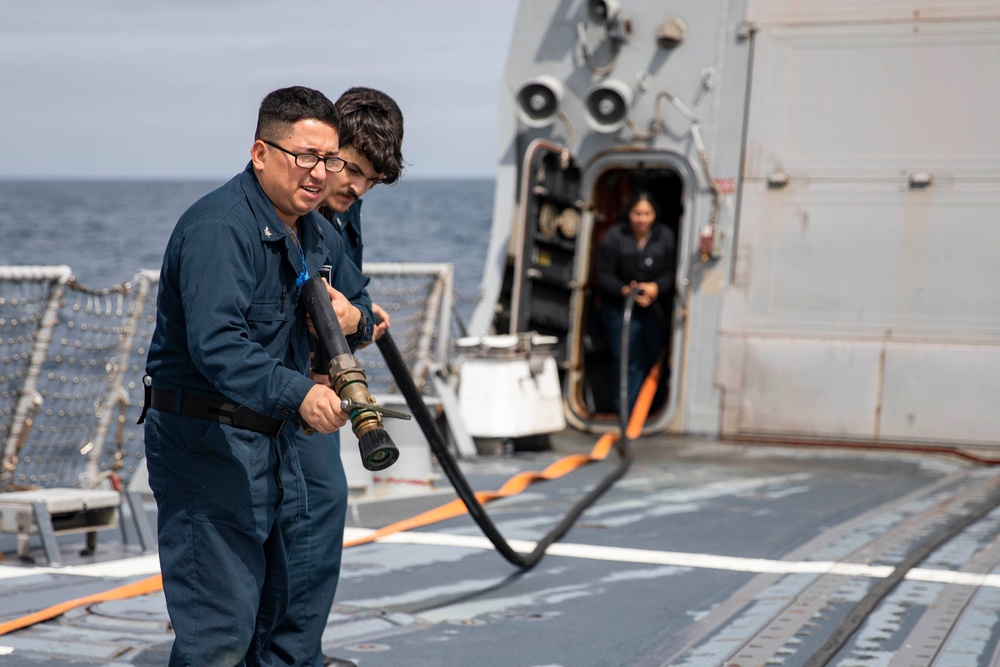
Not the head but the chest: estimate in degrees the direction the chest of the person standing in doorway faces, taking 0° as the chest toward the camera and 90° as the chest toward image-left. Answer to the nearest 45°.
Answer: approximately 0°

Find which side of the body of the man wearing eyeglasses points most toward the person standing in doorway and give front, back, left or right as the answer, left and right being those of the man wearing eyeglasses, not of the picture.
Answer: left

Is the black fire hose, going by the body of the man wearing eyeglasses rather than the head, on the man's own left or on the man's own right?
on the man's own left

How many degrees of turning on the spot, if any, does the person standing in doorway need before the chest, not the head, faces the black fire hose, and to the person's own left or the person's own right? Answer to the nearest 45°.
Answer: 0° — they already face it

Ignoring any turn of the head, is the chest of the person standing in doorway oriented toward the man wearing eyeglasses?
yes

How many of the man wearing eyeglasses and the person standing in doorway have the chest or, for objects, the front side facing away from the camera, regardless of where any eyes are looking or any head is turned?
0

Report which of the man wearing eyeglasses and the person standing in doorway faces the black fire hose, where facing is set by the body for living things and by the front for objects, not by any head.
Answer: the person standing in doorway
